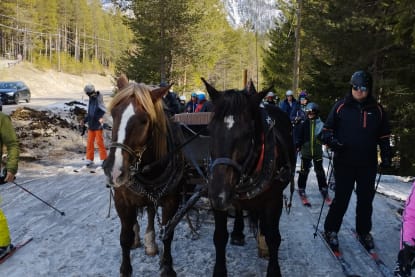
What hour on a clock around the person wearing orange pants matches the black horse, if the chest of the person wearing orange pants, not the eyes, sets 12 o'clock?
The black horse is roughly at 10 o'clock from the person wearing orange pants.

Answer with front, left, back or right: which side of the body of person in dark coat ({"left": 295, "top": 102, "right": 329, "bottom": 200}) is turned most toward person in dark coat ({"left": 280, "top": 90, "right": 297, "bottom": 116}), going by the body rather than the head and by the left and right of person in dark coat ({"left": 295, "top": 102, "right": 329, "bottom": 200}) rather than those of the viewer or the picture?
back

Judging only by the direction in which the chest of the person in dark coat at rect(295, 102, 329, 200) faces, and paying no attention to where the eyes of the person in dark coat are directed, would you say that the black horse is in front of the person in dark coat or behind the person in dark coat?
in front

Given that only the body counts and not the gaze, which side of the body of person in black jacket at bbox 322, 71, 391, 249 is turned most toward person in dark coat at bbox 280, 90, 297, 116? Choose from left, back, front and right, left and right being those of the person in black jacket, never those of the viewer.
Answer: back

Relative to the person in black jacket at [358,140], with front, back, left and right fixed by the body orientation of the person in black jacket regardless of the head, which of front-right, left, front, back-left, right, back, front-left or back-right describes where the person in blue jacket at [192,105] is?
back-right

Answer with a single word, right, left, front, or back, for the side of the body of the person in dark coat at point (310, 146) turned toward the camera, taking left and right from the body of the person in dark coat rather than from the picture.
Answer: front

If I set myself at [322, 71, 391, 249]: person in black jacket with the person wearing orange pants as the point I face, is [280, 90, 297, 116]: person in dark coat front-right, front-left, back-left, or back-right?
front-right

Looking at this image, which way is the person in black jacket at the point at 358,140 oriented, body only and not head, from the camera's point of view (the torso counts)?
toward the camera

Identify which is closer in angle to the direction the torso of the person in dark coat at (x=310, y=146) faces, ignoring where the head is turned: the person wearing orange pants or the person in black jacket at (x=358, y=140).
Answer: the person in black jacket

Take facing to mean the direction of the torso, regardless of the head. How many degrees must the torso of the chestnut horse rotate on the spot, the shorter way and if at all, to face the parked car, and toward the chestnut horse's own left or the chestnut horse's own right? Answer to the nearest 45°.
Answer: approximately 180°

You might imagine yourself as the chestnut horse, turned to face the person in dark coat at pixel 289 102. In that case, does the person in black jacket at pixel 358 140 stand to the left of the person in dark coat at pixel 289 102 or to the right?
right

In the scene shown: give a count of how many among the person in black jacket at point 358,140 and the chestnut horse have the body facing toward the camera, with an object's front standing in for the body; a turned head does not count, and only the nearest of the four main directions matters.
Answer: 2

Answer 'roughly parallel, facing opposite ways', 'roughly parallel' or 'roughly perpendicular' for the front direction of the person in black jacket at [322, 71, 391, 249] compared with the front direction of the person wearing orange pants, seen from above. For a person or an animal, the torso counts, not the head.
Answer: roughly parallel

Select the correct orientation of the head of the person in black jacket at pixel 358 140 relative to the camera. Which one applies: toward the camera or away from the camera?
toward the camera

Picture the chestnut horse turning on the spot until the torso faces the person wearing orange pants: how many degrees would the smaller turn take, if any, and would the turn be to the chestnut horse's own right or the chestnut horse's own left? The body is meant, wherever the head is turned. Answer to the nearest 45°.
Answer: approximately 180°
